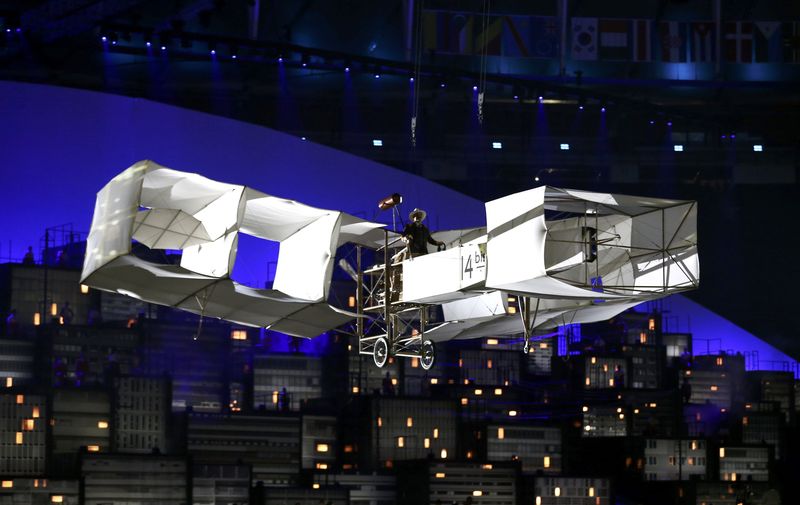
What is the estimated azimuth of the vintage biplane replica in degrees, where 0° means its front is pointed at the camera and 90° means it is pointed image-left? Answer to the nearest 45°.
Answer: approximately 315°
